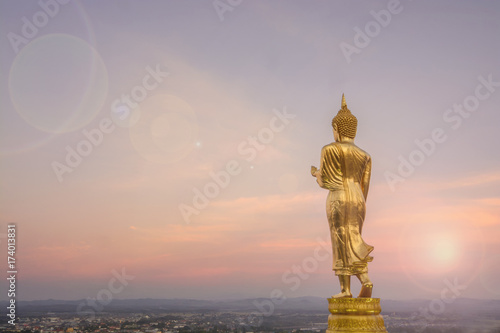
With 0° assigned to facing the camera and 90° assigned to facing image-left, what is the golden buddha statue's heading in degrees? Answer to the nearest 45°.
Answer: approximately 135°
